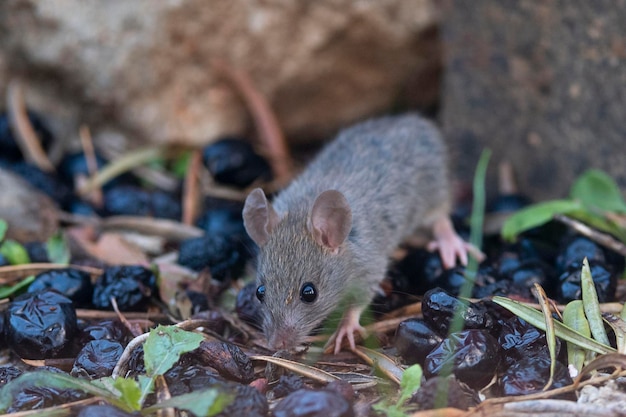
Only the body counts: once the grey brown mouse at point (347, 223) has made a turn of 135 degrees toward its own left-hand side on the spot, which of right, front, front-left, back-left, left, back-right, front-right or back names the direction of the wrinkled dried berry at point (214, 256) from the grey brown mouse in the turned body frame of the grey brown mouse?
back

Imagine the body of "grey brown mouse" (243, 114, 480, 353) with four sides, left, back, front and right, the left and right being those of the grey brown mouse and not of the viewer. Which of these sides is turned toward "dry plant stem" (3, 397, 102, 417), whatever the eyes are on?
front

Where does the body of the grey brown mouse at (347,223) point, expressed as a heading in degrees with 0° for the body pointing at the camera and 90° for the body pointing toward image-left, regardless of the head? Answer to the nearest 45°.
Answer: approximately 45°

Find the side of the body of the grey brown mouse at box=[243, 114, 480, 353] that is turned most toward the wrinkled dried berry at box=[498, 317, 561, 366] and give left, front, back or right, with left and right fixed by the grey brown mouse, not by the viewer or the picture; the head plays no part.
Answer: left

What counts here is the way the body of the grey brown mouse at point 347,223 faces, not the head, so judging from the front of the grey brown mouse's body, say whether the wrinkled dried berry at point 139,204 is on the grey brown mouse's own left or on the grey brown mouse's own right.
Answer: on the grey brown mouse's own right

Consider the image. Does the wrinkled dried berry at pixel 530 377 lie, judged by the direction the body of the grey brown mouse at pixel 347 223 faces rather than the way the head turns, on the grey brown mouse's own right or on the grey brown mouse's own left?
on the grey brown mouse's own left

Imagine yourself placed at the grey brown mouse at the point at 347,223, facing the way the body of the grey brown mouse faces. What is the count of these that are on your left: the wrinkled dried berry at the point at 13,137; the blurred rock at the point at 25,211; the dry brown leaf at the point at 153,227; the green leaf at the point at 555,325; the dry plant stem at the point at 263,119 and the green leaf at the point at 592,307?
2

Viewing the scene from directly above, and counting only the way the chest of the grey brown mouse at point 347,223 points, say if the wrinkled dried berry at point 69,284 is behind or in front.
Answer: in front

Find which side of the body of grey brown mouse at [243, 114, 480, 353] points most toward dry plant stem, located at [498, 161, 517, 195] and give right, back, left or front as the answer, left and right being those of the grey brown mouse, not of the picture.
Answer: back

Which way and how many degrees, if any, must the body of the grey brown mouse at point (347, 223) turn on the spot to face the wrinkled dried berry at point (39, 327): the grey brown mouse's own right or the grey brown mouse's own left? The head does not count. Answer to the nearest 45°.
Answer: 0° — it already faces it

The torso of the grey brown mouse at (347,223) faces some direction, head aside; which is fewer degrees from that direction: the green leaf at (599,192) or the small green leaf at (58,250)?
the small green leaf

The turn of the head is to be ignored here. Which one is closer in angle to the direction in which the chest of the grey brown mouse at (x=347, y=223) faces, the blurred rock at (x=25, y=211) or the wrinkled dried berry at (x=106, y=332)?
the wrinkled dried berry

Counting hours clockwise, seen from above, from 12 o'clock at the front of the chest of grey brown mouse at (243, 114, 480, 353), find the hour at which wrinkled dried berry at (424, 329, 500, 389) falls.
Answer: The wrinkled dried berry is roughly at 10 o'clock from the grey brown mouse.
